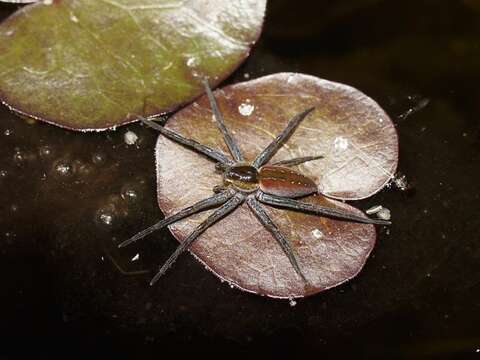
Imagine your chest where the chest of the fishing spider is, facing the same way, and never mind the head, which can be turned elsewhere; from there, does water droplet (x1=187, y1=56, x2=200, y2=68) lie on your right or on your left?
on your right

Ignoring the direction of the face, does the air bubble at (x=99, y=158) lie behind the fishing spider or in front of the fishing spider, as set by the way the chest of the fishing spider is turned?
in front

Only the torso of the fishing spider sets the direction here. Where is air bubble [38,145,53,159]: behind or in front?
in front

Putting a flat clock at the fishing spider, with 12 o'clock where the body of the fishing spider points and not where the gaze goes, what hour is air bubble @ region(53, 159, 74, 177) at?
The air bubble is roughly at 12 o'clock from the fishing spider.

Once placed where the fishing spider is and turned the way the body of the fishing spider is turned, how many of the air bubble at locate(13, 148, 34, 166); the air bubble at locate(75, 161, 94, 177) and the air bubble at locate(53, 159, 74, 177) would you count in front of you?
3

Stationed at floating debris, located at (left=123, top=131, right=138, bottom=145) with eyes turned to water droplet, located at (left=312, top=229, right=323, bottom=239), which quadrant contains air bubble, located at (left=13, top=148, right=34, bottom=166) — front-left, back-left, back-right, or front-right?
back-right

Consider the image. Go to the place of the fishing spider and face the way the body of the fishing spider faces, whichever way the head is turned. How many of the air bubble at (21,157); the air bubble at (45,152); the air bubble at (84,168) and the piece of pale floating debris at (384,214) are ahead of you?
3

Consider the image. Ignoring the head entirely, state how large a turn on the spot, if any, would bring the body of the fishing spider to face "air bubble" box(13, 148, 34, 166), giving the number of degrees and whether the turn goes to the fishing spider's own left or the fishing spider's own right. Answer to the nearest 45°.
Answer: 0° — it already faces it

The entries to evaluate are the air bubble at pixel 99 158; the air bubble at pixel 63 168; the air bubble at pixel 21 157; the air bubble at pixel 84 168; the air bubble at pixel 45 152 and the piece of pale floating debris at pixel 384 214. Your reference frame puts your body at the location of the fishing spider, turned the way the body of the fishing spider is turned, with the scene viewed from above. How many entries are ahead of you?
5

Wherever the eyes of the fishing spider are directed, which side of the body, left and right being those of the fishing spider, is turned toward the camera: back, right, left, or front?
left

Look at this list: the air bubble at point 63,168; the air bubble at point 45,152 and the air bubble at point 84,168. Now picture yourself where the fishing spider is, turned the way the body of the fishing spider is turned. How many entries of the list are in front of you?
3
